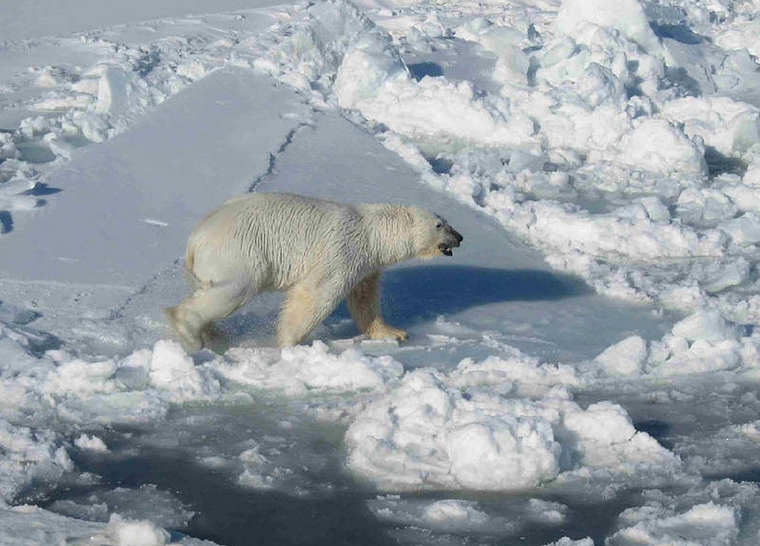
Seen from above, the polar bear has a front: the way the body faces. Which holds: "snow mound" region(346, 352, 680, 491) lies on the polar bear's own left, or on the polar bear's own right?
on the polar bear's own right

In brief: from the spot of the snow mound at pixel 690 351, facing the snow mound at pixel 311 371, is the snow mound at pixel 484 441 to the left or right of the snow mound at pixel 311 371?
left

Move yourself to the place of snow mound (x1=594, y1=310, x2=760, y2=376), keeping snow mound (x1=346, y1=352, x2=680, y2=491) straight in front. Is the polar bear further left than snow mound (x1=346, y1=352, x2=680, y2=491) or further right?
right

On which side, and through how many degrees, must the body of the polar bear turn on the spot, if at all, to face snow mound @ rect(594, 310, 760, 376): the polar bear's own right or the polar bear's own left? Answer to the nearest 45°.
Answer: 0° — it already faces it

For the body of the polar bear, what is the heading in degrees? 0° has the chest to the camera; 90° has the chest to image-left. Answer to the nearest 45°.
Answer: approximately 270°
